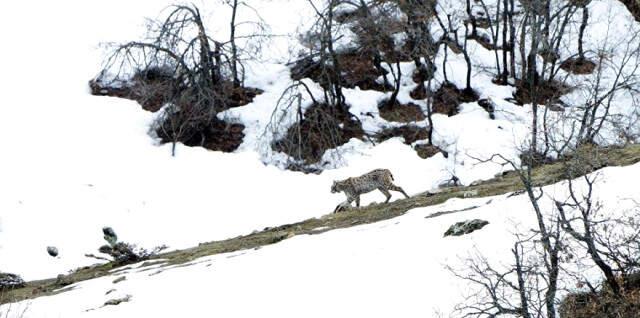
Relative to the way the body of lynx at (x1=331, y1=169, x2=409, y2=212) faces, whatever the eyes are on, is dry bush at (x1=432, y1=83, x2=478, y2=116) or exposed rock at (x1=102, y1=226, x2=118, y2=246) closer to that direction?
the exposed rock

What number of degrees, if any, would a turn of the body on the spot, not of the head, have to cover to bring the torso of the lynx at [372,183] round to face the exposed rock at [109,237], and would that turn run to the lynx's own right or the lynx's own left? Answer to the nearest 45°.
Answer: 0° — it already faces it

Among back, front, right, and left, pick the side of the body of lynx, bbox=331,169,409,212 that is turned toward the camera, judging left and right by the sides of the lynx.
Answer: left

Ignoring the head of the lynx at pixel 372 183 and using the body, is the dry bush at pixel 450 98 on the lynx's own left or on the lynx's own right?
on the lynx's own right

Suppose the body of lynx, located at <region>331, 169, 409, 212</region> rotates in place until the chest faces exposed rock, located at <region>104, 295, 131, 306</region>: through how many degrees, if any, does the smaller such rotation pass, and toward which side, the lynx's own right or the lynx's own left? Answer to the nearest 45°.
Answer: approximately 45° to the lynx's own left

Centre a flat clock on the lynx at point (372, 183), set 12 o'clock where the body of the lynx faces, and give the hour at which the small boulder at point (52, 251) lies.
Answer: The small boulder is roughly at 12 o'clock from the lynx.

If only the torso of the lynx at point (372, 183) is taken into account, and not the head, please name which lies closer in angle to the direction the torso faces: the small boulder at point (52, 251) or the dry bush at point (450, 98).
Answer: the small boulder

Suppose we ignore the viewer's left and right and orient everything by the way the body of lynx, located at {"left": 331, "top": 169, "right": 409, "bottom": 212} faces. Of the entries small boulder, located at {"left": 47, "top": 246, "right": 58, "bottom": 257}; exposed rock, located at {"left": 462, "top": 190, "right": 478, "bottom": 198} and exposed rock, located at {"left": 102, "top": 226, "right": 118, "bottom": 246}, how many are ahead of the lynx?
2

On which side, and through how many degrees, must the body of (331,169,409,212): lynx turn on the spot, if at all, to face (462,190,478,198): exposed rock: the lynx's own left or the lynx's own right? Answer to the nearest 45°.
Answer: approximately 135° to the lynx's own left
